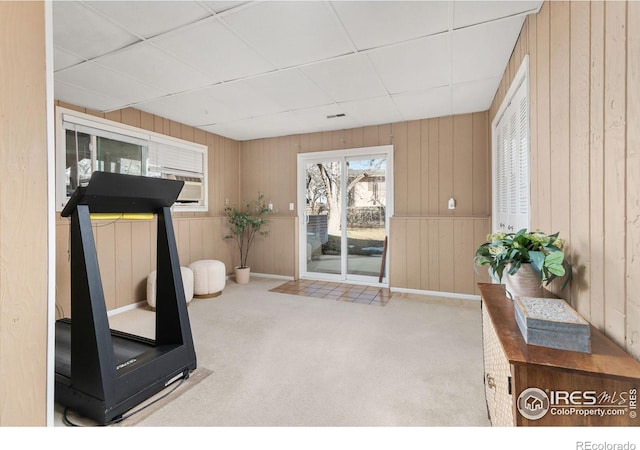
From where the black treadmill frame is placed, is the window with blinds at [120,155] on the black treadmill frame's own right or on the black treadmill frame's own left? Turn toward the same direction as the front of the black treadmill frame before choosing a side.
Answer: on the black treadmill frame's own left

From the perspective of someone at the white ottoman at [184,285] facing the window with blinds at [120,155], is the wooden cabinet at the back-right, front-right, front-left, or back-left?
back-left
